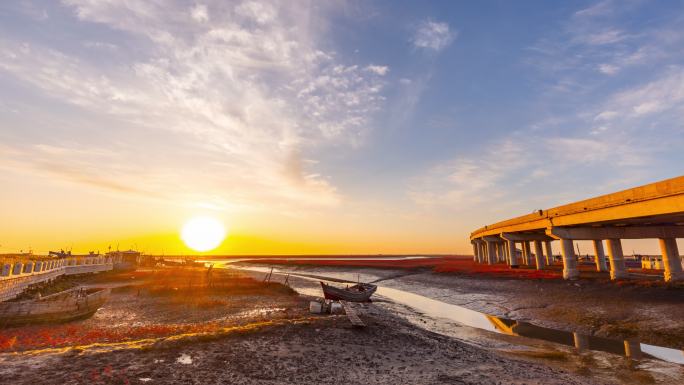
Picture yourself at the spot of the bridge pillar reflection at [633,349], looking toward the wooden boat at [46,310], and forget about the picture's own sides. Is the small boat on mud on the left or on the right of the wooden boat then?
right

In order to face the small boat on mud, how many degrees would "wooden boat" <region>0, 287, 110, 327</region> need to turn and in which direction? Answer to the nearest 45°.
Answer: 0° — it already faces it

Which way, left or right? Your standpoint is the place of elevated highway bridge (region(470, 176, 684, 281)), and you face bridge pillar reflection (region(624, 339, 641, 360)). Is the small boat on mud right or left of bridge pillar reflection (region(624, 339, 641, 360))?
right

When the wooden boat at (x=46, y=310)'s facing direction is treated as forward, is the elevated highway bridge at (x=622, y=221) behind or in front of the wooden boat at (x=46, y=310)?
in front

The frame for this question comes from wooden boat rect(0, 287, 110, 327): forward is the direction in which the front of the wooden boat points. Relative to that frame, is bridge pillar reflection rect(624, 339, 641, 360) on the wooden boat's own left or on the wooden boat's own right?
on the wooden boat's own right
